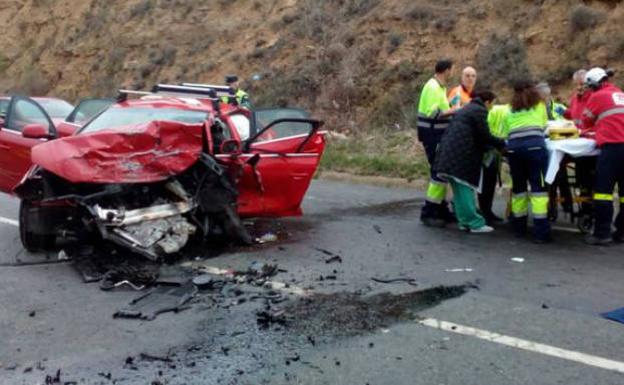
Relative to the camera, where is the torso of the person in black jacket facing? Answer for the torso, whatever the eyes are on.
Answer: to the viewer's right

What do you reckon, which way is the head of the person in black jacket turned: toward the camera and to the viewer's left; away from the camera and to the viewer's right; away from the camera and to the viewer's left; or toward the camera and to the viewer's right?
away from the camera and to the viewer's right
